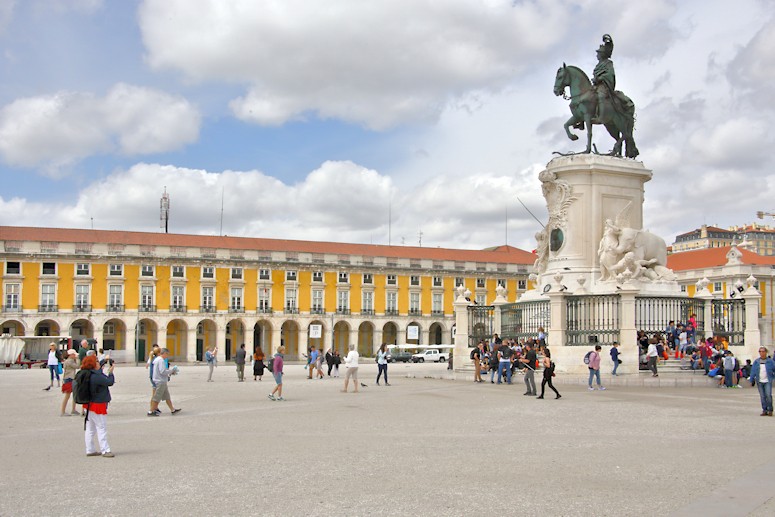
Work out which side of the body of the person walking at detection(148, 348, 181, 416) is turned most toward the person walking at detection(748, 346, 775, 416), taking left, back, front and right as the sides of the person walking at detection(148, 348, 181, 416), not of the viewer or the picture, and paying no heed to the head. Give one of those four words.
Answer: front

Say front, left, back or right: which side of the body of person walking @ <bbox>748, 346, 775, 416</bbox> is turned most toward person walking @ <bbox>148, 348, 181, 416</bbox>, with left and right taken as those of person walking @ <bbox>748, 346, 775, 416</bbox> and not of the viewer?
right

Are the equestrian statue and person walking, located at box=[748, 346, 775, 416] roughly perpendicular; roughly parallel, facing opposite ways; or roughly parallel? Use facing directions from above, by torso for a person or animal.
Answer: roughly perpendicular

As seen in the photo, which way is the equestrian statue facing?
to the viewer's left

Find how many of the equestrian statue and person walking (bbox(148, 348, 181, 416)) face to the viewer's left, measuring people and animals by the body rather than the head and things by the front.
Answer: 1

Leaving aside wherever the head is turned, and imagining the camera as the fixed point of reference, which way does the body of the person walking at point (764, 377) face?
toward the camera

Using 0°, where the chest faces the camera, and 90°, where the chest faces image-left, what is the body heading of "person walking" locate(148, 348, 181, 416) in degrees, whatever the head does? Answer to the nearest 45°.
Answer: approximately 270°
